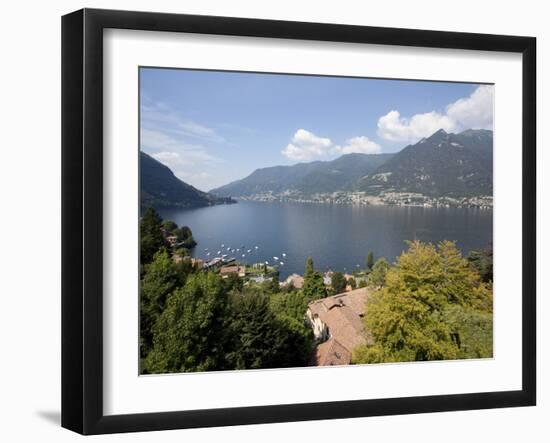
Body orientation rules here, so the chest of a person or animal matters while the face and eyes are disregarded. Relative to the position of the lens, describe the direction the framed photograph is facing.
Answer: facing the viewer and to the right of the viewer
